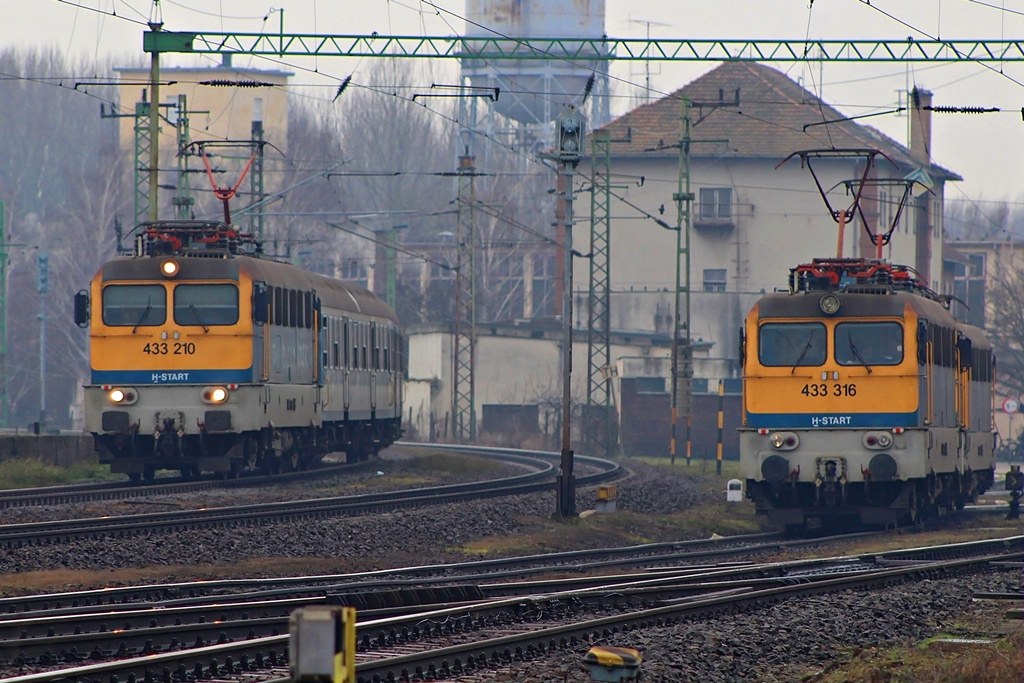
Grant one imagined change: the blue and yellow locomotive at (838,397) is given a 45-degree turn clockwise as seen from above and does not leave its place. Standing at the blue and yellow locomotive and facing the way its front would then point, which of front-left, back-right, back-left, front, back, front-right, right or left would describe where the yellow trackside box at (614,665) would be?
front-left

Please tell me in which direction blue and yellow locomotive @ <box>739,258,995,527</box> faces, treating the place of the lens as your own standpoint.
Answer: facing the viewer

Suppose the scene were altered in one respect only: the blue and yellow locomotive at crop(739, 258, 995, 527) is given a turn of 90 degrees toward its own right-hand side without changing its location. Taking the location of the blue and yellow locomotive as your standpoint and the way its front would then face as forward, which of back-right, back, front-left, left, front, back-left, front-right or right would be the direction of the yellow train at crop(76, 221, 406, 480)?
front

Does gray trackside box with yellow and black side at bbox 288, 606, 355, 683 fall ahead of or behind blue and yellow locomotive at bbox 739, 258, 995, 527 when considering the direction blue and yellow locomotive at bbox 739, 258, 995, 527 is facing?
ahead
